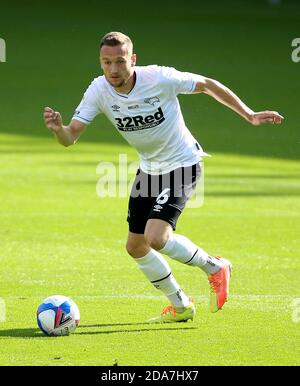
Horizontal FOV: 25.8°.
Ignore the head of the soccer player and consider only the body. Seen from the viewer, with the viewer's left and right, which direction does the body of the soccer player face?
facing the viewer and to the left of the viewer

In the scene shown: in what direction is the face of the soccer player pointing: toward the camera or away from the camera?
toward the camera
